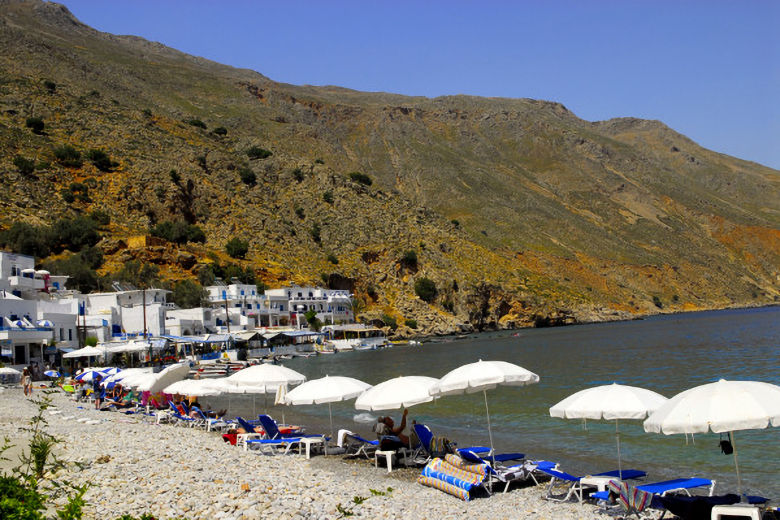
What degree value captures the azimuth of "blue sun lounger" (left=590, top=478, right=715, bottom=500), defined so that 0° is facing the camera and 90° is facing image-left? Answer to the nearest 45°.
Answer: approximately 270°

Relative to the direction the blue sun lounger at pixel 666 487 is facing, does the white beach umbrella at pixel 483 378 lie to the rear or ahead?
to the rear

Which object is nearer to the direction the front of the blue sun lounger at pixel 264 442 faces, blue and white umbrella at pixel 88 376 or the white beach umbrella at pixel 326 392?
the white beach umbrella

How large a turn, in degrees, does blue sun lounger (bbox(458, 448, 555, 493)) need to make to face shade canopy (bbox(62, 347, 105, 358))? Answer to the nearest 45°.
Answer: approximately 135° to its left

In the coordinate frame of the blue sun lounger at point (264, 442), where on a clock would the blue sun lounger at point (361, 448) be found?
the blue sun lounger at point (361, 448) is roughly at 1 o'clock from the blue sun lounger at point (264, 442).

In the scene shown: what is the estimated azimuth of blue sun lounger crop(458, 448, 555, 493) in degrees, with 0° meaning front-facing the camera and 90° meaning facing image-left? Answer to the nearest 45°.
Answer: approximately 270°

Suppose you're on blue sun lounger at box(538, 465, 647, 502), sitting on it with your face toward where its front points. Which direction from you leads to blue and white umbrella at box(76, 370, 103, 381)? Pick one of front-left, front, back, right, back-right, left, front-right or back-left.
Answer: back-left

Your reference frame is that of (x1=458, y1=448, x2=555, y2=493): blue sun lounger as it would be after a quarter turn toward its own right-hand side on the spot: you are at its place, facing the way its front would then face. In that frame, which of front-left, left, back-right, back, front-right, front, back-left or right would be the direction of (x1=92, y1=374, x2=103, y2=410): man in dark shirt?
back-right

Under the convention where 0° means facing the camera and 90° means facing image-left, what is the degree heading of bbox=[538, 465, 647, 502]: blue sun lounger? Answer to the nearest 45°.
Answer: approximately 270°

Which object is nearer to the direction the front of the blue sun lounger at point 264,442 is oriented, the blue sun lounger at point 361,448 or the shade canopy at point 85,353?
the blue sun lounger

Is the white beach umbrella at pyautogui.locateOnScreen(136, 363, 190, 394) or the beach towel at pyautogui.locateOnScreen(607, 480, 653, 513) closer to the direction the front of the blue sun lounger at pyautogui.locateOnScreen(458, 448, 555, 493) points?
the beach towel

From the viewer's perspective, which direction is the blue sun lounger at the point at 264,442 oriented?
to the viewer's right
